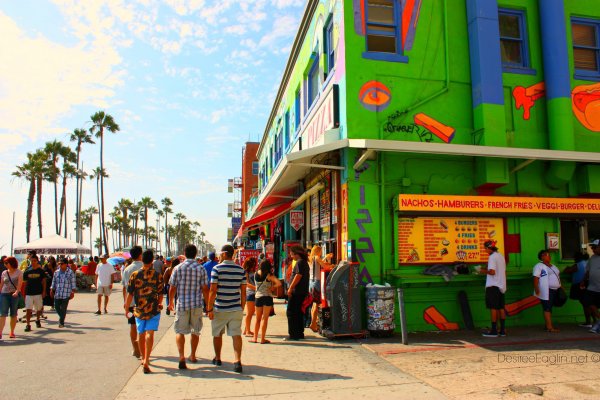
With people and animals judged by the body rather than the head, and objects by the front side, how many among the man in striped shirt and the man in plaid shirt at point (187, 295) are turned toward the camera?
0

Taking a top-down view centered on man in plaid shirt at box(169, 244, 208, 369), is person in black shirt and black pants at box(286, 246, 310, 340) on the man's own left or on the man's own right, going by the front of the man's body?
on the man's own right

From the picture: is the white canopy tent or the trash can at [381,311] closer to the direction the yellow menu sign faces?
the trash can

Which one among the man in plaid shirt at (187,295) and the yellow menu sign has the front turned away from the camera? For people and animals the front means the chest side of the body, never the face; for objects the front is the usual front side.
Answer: the man in plaid shirt

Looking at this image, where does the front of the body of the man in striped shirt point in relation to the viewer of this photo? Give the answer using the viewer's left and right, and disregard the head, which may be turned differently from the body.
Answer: facing away from the viewer

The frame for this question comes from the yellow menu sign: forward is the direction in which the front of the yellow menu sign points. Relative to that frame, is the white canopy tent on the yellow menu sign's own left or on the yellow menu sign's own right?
on the yellow menu sign's own right

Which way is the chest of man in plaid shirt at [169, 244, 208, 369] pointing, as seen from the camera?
away from the camera

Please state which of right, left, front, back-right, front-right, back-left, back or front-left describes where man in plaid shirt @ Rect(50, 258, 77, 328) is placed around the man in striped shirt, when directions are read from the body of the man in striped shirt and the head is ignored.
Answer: front-left

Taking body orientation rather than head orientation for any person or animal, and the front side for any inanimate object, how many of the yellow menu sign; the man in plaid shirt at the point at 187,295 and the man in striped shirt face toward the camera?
1

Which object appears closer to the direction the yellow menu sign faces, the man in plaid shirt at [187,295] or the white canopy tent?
the man in plaid shirt

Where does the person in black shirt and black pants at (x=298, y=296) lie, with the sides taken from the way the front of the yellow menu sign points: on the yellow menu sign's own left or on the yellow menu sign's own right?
on the yellow menu sign's own right

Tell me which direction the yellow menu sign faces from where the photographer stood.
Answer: facing the viewer
